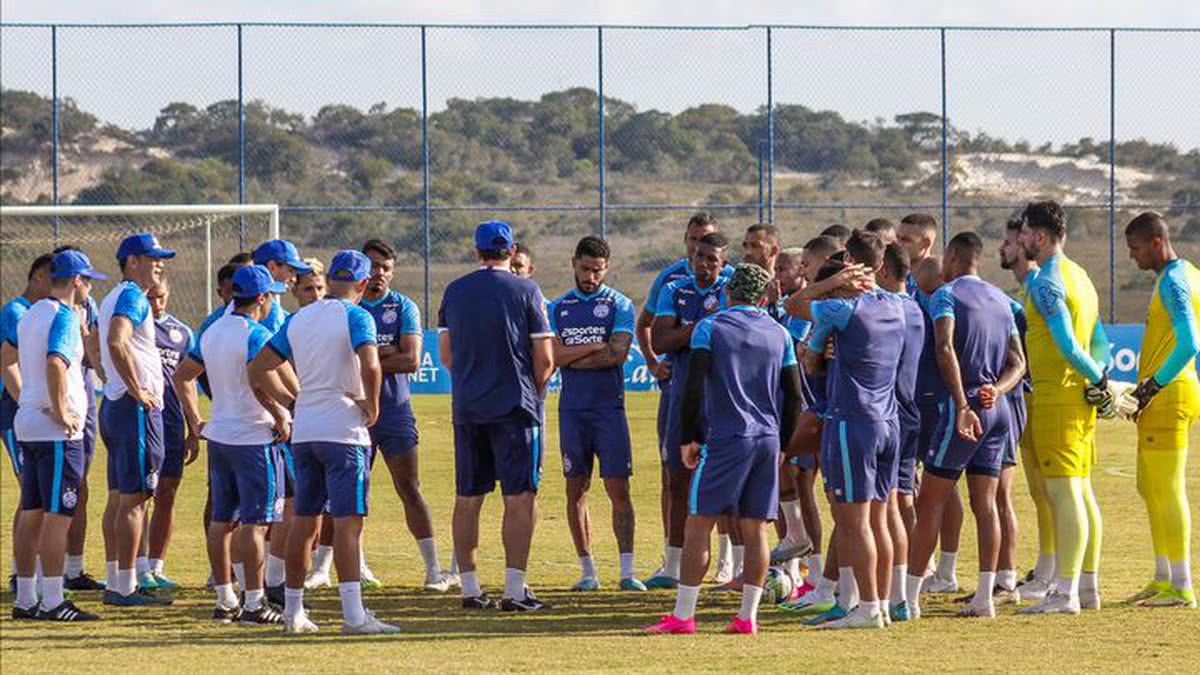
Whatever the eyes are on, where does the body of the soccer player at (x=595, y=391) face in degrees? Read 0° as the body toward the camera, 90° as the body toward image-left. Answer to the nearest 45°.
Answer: approximately 0°

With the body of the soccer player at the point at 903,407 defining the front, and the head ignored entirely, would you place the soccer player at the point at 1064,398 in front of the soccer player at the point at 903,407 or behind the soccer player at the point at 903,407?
behind

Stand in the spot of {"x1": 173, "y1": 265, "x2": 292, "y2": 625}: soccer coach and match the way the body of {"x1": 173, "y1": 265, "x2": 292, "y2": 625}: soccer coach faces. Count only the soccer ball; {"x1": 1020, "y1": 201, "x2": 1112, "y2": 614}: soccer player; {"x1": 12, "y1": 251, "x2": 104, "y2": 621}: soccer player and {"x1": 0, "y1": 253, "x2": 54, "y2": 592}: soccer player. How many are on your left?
2

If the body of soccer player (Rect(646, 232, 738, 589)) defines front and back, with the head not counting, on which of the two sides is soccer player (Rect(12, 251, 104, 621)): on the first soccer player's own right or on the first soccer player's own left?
on the first soccer player's own right

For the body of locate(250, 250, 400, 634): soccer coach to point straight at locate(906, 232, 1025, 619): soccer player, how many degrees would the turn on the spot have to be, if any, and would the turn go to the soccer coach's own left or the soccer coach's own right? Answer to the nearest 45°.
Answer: approximately 45° to the soccer coach's own right

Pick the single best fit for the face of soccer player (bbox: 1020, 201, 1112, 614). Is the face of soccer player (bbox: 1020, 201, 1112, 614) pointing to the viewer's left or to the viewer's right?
to the viewer's left

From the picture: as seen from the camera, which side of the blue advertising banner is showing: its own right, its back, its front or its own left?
front

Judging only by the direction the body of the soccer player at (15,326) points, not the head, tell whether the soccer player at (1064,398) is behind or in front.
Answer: in front

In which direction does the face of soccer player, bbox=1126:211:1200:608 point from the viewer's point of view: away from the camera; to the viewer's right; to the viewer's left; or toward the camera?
to the viewer's left

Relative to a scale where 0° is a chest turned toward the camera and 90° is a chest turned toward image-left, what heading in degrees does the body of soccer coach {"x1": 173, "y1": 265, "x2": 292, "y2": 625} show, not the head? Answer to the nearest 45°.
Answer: approximately 225°

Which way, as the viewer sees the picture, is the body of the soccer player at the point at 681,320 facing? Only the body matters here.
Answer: toward the camera

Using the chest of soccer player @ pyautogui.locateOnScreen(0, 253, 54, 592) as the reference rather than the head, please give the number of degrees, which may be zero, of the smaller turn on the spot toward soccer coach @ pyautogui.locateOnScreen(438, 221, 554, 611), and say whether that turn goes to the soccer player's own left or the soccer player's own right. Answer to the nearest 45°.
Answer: approximately 45° to the soccer player's own right
